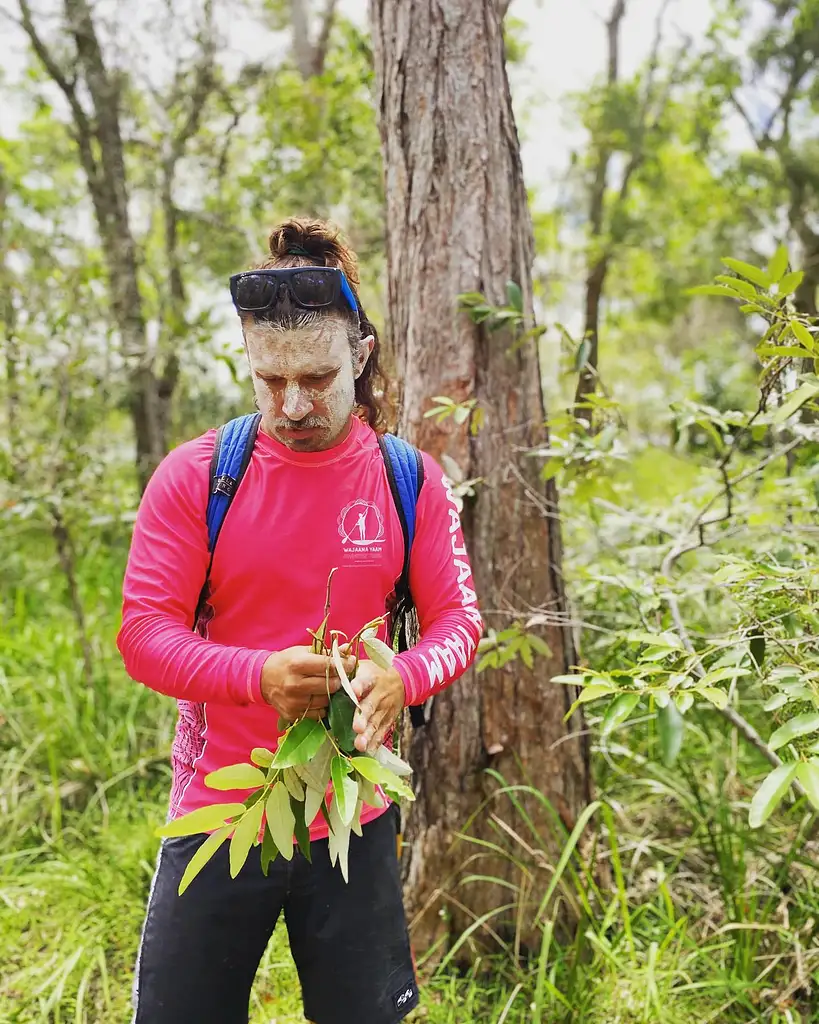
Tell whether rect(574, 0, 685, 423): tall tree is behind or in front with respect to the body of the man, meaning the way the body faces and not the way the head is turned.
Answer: behind

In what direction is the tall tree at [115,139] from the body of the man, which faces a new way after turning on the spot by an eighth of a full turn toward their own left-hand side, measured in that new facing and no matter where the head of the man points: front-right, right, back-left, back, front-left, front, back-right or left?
back-left

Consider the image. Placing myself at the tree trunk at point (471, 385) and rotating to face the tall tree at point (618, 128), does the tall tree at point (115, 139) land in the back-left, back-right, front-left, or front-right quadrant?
front-left

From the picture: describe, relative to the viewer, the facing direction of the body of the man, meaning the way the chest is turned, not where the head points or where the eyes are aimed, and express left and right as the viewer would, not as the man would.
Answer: facing the viewer

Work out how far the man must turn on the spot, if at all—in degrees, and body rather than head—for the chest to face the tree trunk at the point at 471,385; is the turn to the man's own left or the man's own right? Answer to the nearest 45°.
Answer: approximately 135° to the man's own left
